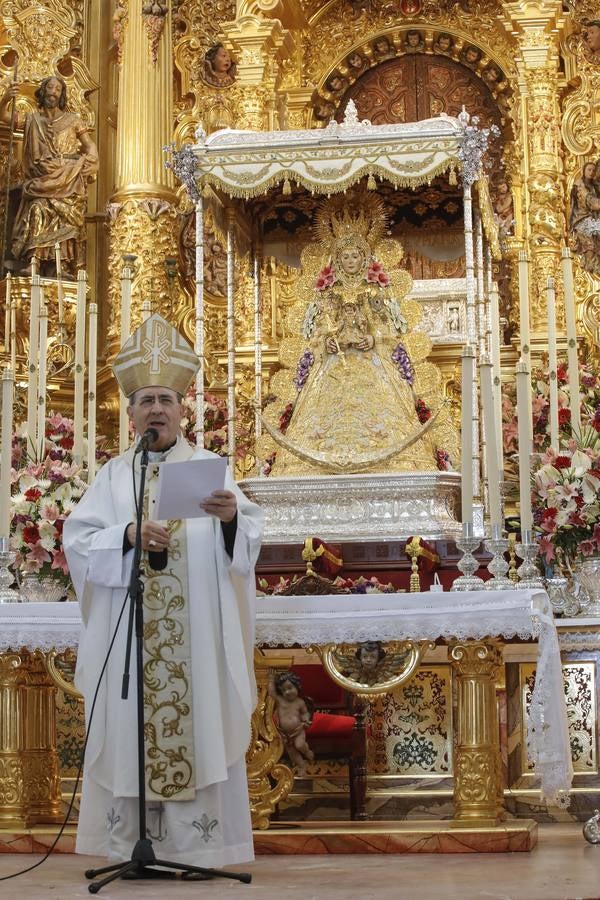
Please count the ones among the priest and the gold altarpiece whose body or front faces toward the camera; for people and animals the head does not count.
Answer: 2

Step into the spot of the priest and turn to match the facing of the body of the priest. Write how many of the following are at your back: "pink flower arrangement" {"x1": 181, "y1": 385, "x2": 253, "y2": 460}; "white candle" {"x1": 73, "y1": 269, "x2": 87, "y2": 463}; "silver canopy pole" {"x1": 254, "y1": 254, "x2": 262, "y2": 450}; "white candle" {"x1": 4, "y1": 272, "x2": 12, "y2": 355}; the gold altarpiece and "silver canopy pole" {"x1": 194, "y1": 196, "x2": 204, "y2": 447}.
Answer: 6

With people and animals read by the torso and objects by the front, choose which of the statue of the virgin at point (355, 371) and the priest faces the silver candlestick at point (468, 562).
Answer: the statue of the virgin

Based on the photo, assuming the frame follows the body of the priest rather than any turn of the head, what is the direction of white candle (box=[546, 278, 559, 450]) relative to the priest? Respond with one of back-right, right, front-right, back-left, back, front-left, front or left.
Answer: back-left

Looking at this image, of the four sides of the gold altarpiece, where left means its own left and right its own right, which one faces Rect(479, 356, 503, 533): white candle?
front

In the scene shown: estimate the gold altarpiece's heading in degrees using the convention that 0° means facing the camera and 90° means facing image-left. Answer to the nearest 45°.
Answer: approximately 0°

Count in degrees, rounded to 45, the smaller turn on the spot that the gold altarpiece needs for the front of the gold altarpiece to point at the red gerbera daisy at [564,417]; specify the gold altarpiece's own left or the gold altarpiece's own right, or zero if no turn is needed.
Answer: approximately 45° to the gold altarpiece's own left

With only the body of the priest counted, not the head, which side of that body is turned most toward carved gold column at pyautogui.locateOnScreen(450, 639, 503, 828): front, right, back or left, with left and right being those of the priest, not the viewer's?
left

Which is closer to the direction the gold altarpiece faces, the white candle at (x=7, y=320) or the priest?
the priest

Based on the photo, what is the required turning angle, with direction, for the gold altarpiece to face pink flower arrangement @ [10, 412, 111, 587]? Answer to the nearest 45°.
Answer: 0° — it already faces it

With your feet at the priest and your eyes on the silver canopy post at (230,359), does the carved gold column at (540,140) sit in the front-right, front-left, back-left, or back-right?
front-right

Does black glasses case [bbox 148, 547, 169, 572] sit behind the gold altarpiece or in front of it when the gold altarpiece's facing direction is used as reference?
in front

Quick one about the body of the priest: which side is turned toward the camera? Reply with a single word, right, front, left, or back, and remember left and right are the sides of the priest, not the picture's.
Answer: front

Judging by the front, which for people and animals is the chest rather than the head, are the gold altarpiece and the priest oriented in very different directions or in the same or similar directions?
same or similar directions
